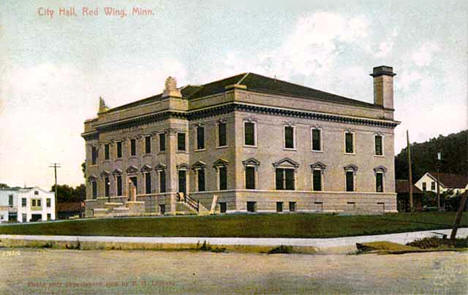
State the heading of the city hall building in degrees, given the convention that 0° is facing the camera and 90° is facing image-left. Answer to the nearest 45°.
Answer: approximately 45°
